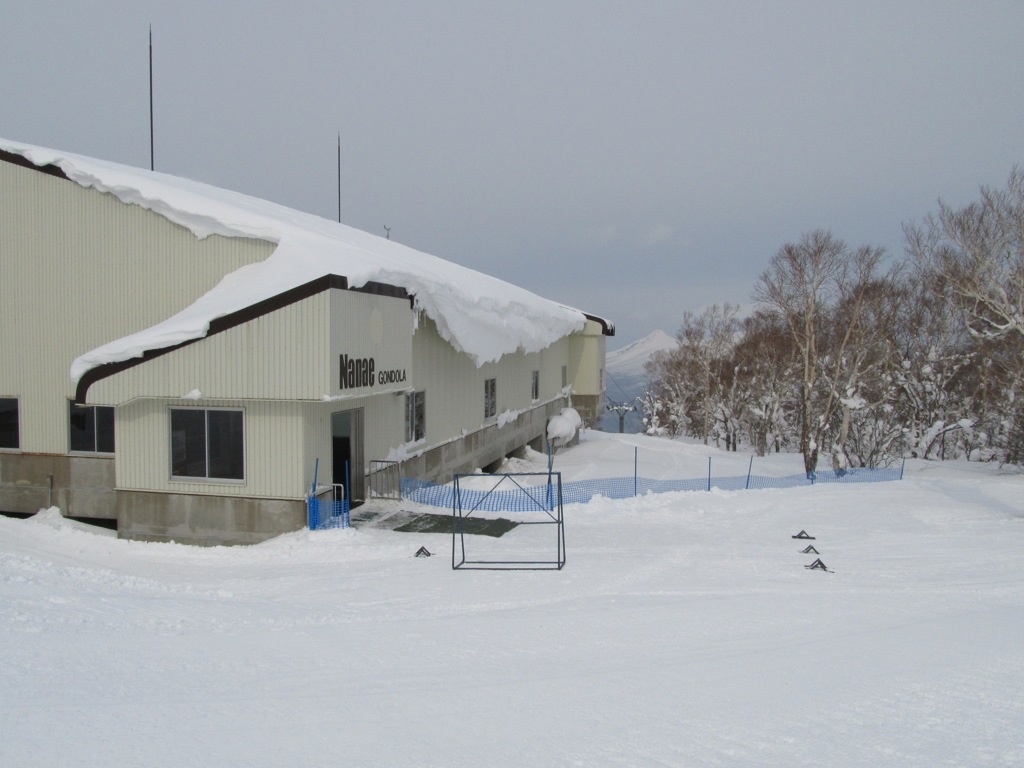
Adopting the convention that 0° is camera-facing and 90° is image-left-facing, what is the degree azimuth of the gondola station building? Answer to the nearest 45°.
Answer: approximately 315°

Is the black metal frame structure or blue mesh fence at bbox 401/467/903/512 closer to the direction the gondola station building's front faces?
the black metal frame structure

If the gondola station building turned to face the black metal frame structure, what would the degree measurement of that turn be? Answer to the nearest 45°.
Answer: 0° — it already faces it
